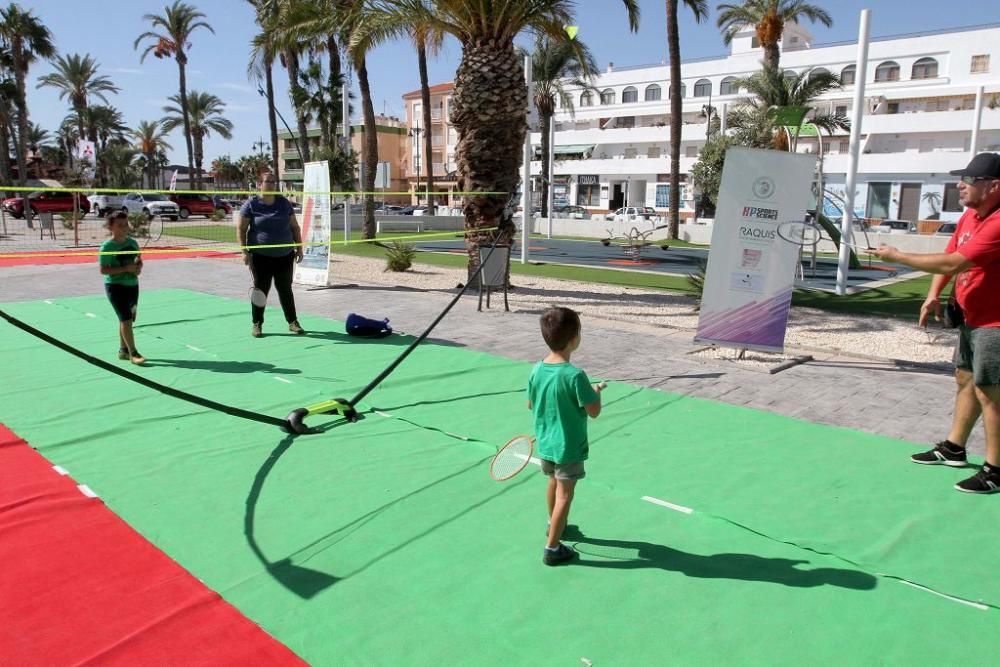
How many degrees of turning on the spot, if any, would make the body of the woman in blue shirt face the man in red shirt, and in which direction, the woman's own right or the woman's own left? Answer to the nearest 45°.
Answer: approximately 45° to the woman's own left

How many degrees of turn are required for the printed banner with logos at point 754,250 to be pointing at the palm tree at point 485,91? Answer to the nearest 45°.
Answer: approximately 135° to its right

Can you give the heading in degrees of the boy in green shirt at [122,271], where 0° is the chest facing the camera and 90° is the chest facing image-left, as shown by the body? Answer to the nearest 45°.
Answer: approximately 315°

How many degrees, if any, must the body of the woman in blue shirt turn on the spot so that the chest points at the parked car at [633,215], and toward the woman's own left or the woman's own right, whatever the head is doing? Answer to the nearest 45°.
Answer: approximately 135° to the woman's own left

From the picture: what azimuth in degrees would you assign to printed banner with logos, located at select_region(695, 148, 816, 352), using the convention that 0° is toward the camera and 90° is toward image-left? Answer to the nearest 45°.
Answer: approximately 0°

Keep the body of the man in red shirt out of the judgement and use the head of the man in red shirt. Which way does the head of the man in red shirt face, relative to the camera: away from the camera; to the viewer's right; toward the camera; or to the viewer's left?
to the viewer's left

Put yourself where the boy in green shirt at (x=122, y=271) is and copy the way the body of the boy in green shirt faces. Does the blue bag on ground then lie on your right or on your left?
on your left

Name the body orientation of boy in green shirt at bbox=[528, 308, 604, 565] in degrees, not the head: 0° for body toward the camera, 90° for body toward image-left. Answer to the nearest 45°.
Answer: approximately 225°

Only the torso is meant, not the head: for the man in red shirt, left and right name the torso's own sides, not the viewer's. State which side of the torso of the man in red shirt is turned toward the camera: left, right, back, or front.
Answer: left

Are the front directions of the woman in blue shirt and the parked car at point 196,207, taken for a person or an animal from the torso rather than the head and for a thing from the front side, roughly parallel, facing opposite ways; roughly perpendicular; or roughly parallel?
roughly perpendicular
